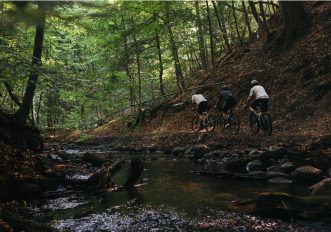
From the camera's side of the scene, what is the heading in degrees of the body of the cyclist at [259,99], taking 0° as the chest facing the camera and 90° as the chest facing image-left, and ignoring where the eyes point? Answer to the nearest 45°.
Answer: approximately 135°

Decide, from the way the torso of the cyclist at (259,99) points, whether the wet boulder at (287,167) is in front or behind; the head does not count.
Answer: behind

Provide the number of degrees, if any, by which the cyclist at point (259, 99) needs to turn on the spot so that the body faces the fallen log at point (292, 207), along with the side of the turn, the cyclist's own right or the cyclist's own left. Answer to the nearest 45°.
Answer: approximately 135° to the cyclist's own left

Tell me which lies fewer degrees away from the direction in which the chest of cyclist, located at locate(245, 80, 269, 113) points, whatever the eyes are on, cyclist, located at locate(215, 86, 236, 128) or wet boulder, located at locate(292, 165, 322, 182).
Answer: the cyclist

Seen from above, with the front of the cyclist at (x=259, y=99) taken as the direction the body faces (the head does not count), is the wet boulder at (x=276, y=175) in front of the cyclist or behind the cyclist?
behind
